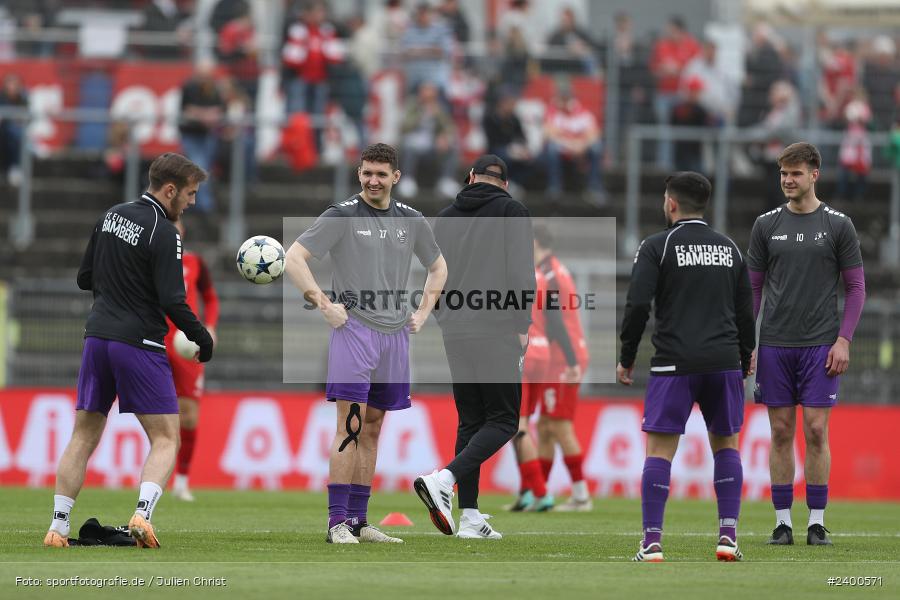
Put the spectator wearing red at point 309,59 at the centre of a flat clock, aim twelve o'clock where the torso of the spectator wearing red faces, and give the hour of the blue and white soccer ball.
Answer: The blue and white soccer ball is roughly at 12 o'clock from the spectator wearing red.

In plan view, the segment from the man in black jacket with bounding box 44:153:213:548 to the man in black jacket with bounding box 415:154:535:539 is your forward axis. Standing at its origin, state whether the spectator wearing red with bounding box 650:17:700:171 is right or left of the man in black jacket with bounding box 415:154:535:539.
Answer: left

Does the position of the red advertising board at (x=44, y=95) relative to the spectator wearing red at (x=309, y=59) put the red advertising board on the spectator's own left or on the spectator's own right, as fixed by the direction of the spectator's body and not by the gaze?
on the spectator's own right

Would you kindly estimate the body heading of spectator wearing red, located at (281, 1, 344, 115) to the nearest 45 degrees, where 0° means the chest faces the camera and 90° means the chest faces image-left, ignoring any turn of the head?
approximately 0°

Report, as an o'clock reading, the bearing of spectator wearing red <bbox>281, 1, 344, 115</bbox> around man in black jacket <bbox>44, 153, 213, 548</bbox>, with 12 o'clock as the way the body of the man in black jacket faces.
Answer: The spectator wearing red is roughly at 11 o'clock from the man in black jacket.

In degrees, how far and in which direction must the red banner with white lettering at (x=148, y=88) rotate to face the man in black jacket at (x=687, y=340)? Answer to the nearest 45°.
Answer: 0° — it already faces them

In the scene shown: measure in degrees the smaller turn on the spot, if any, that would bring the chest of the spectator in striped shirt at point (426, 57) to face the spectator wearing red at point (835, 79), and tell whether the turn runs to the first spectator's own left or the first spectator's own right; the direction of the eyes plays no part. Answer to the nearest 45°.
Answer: approximately 90° to the first spectator's own left

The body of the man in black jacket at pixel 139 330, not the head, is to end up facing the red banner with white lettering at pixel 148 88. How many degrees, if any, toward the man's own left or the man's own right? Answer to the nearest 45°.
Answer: approximately 45° to the man's own left

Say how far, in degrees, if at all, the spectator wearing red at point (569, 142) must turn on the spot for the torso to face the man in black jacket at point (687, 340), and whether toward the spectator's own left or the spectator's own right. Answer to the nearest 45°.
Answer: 0° — they already face them

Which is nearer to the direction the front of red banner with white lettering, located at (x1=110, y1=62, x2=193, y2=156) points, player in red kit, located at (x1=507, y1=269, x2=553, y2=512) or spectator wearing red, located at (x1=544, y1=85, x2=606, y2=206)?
the player in red kit

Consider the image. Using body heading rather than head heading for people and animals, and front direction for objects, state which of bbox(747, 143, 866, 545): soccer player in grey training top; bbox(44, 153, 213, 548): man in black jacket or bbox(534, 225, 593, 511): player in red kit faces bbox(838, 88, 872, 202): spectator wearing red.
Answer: the man in black jacket

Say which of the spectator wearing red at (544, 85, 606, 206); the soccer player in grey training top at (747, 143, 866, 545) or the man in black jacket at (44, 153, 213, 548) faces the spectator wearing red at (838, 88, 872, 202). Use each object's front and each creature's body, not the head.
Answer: the man in black jacket

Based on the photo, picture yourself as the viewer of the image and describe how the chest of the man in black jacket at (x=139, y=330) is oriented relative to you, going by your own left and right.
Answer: facing away from the viewer and to the right of the viewer

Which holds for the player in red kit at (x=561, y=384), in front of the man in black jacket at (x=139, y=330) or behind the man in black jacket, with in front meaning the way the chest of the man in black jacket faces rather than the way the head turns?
in front

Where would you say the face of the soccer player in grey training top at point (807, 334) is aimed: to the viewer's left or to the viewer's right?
to the viewer's left
